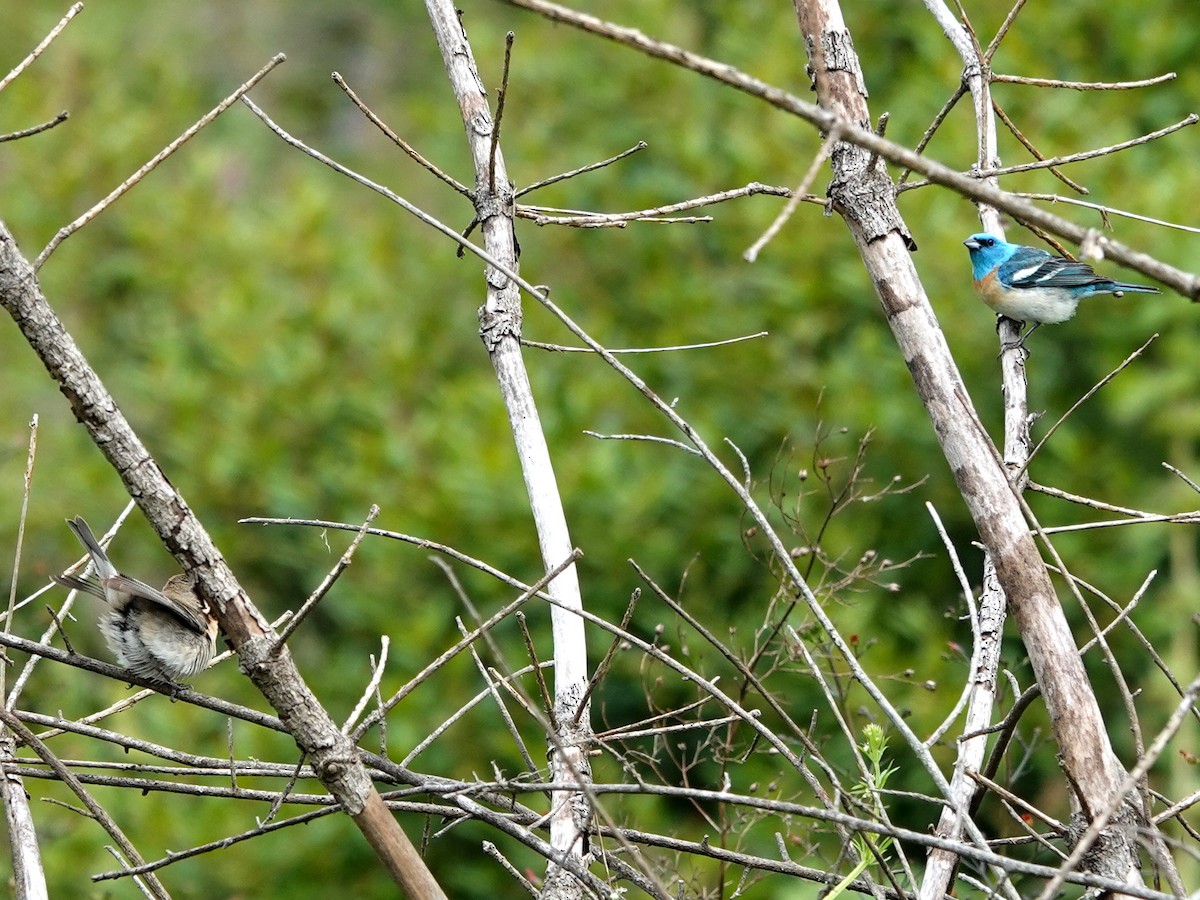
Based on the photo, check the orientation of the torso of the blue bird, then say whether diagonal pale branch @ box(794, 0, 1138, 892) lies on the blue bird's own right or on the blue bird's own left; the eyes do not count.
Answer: on the blue bird's own left

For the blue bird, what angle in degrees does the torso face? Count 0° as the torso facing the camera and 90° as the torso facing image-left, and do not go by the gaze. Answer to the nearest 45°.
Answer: approximately 90°

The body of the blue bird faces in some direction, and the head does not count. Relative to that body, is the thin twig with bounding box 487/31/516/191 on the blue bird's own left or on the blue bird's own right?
on the blue bird's own left
